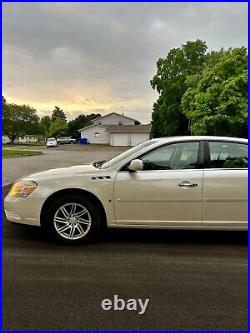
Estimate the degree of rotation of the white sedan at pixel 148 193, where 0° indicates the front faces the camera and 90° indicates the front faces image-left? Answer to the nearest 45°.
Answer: approximately 90°
